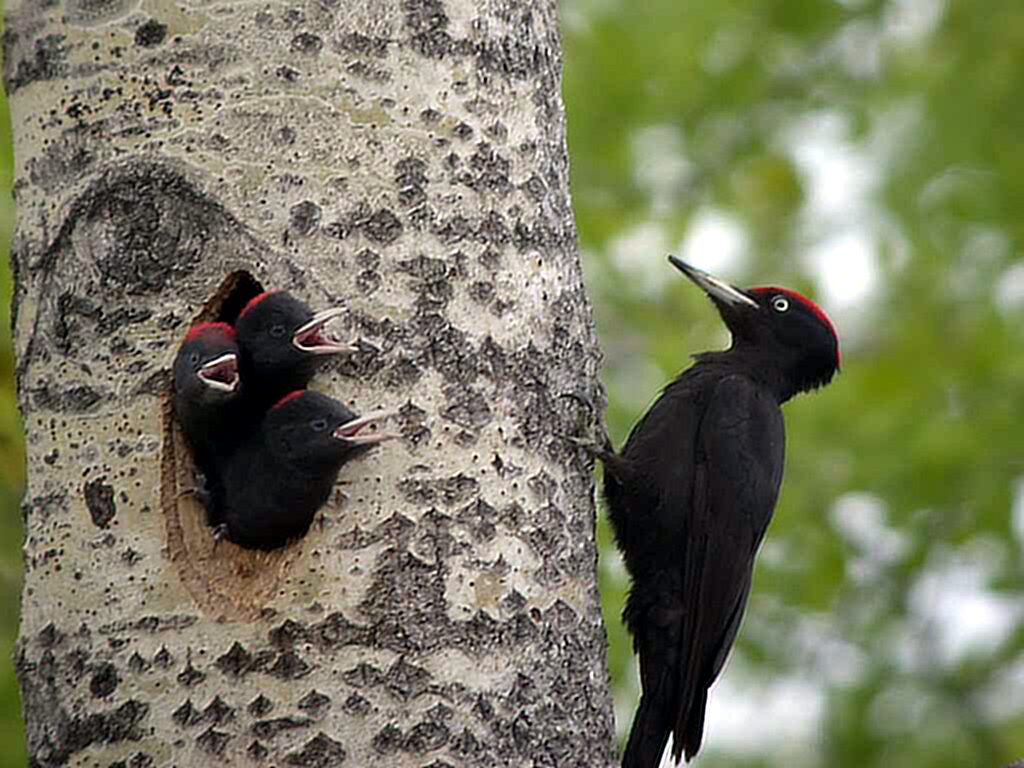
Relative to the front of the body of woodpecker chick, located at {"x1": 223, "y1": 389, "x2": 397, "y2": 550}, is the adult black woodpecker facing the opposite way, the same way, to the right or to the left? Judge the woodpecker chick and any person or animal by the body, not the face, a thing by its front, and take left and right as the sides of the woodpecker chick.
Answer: the opposite way

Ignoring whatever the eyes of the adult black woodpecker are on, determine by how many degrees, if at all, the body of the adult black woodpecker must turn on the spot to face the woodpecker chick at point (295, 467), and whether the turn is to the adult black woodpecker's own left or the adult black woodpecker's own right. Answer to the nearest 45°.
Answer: approximately 45° to the adult black woodpecker's own left

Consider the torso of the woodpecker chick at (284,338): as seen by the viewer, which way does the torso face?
to the viewer's right

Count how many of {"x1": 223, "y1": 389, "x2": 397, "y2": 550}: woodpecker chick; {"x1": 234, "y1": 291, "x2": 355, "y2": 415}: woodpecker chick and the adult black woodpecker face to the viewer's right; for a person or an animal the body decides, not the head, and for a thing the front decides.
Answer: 2

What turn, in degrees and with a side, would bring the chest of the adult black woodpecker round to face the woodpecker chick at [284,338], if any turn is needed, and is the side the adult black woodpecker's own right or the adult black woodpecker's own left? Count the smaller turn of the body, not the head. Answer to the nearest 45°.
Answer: approximately 45° to the adult black woodpecker's own left

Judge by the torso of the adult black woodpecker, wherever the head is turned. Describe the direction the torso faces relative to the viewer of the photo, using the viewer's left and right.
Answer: facing to the left of the viewer

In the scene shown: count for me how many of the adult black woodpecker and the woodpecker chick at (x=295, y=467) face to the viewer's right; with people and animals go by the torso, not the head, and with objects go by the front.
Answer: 1

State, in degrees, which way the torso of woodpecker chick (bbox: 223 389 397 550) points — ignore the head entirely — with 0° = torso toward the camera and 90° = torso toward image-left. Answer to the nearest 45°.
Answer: approximately 270°

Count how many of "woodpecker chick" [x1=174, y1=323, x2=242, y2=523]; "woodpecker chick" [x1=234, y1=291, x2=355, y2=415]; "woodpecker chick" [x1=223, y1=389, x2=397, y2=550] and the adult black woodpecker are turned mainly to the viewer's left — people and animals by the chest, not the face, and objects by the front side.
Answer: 1

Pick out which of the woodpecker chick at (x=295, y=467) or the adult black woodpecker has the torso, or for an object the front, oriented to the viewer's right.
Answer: the woodpecker chick
